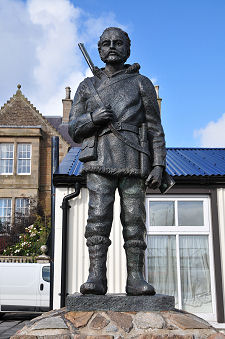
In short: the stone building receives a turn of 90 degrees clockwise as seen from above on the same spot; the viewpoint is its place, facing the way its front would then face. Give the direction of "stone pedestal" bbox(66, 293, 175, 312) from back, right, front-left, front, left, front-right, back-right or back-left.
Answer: left

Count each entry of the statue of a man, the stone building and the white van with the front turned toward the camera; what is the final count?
2

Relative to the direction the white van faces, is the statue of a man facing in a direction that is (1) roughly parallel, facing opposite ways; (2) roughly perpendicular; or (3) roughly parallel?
roughly perpendicular

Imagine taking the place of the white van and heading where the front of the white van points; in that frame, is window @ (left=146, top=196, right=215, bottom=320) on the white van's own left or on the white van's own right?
on the white van's own right

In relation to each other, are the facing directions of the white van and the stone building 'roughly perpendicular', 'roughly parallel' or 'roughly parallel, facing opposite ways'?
roughly perpendicular

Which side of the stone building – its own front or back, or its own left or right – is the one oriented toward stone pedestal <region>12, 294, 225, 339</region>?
front

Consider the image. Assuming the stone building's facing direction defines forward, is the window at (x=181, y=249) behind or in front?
in front
